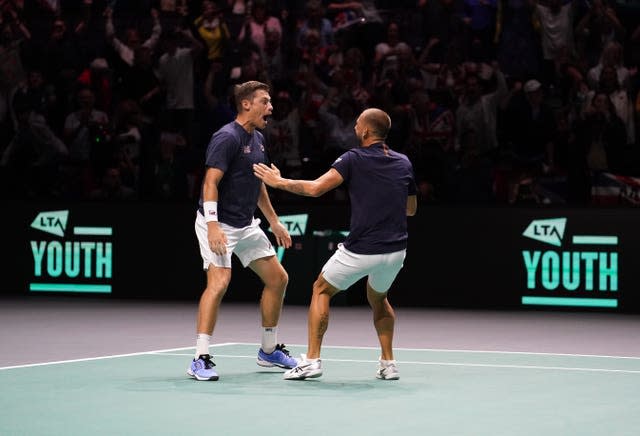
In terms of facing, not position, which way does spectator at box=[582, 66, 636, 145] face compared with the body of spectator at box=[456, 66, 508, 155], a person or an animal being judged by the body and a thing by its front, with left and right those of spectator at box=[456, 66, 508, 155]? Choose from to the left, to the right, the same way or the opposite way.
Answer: the same way

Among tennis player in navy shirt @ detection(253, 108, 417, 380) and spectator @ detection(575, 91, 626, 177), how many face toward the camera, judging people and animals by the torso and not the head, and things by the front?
1

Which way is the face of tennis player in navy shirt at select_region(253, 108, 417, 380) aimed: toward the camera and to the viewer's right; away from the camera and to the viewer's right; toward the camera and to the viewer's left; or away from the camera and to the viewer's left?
away from the camera and to the viewer's left

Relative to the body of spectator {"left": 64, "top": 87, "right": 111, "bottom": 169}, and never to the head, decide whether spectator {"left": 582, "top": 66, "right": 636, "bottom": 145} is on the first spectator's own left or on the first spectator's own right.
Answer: on the first spectator's own left

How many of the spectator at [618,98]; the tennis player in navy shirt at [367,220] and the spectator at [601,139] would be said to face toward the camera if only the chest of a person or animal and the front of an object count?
2

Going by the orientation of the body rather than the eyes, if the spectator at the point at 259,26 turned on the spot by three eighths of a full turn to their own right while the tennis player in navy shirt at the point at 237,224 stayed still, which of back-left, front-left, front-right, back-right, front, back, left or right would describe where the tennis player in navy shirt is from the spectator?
back-left

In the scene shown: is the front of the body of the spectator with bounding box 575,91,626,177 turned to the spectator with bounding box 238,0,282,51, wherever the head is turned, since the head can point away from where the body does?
no

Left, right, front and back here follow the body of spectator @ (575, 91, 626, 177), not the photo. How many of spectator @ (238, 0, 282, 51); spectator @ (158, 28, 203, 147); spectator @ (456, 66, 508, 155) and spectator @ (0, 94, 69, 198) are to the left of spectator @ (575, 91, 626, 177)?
0

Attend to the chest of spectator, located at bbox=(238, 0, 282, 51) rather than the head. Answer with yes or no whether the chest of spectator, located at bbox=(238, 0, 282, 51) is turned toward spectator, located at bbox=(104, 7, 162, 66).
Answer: no

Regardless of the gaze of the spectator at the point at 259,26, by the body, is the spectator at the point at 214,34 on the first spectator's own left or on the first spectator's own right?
on the first spectator's own right

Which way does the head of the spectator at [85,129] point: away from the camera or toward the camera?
toward the camera

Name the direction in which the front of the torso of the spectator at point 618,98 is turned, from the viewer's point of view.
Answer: toward the camera

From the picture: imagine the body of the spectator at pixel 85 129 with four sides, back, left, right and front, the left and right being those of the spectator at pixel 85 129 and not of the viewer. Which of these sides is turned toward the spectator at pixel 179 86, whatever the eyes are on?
left

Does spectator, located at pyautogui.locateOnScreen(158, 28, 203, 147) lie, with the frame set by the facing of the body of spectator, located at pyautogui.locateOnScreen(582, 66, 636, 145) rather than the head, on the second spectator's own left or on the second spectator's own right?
on the second spectator's own right

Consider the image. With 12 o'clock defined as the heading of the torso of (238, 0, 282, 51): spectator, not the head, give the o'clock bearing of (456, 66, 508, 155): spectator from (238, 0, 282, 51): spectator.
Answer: (456, 66, 508, 155): spectator is roughly at 10 o'clock from (238, 0, 282, 51): spectator.

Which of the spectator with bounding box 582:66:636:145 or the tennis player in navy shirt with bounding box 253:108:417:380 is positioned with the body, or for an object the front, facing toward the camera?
the spectator

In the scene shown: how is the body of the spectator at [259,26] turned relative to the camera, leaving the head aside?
toward the camera
